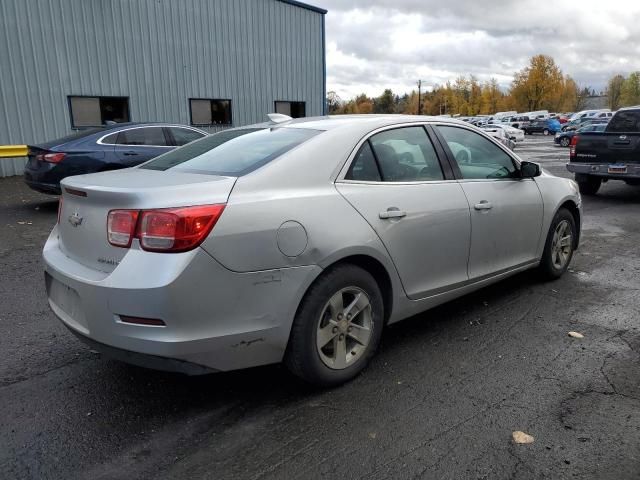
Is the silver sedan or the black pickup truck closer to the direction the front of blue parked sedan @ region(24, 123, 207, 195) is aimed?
the black pickup truck

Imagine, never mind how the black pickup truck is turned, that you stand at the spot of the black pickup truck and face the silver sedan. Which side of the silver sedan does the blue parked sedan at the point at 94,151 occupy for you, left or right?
right

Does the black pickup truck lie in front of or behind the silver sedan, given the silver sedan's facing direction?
in front

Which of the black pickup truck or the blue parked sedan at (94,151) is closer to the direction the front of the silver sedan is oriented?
the black pickup truck

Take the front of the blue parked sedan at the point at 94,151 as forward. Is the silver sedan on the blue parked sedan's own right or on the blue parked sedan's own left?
on the blue parked sedan's own right

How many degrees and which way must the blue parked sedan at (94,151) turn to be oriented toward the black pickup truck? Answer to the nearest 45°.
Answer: approximately 45° to its right

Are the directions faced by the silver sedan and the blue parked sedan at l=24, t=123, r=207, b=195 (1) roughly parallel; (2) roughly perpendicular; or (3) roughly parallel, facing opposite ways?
roughly parallel

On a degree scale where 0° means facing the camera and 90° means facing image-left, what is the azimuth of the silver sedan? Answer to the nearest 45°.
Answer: approximately 225°

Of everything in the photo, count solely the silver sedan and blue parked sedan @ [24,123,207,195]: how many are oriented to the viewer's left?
0

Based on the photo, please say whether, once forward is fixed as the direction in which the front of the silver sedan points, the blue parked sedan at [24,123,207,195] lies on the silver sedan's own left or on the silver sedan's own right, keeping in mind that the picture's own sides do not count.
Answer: on the silver sedan's own left

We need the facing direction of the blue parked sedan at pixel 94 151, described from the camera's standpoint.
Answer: facing away from the viewer and to the right of the viewer
